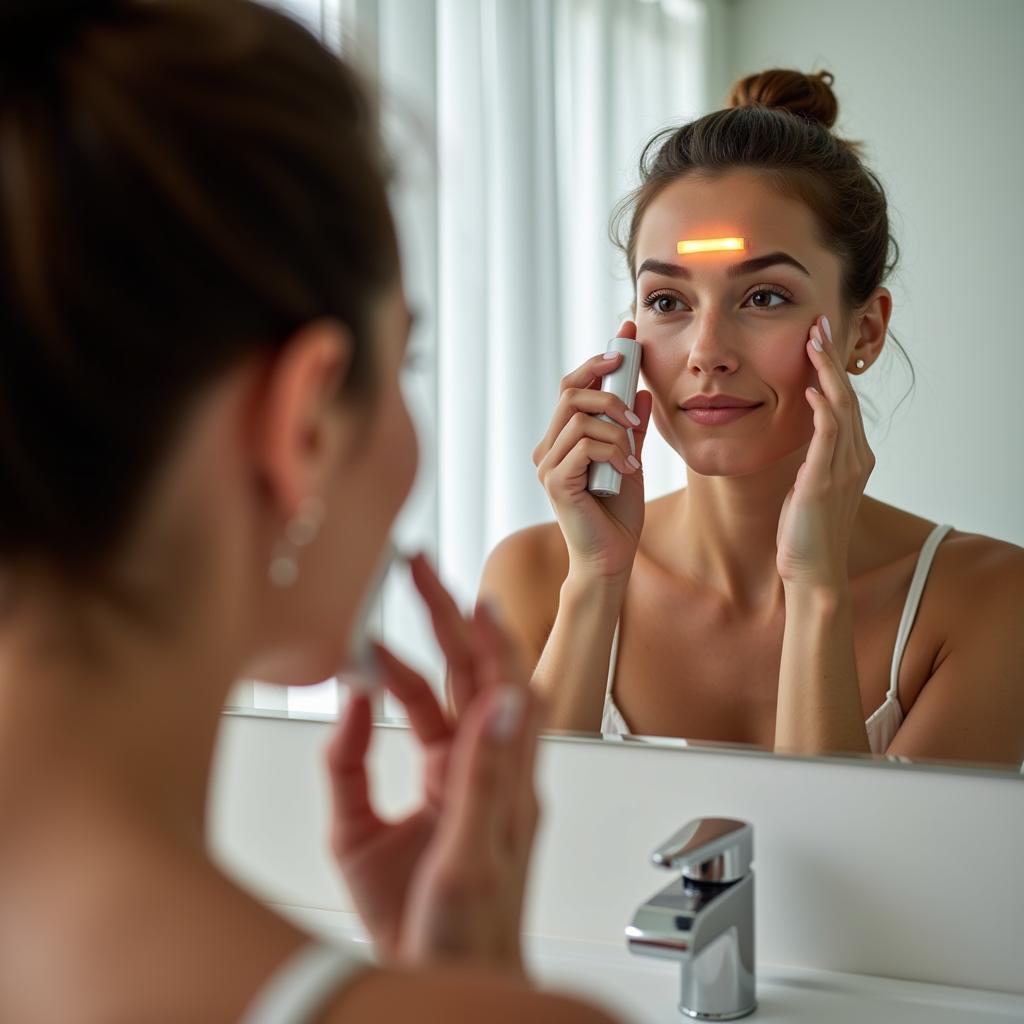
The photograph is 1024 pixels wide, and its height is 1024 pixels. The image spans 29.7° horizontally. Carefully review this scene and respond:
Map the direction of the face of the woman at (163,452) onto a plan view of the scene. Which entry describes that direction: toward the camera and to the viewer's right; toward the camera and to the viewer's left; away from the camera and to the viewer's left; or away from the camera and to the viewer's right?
away from the camera and to the viewer's right

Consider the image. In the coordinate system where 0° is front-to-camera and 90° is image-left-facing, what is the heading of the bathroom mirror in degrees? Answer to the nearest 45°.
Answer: approximately 0°

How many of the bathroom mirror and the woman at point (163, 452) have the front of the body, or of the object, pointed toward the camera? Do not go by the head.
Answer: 1

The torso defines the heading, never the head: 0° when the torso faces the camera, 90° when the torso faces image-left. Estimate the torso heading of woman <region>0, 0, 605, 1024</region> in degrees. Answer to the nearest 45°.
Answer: approximately 225°

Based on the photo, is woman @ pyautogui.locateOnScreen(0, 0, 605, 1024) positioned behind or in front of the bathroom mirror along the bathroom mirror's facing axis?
in front
